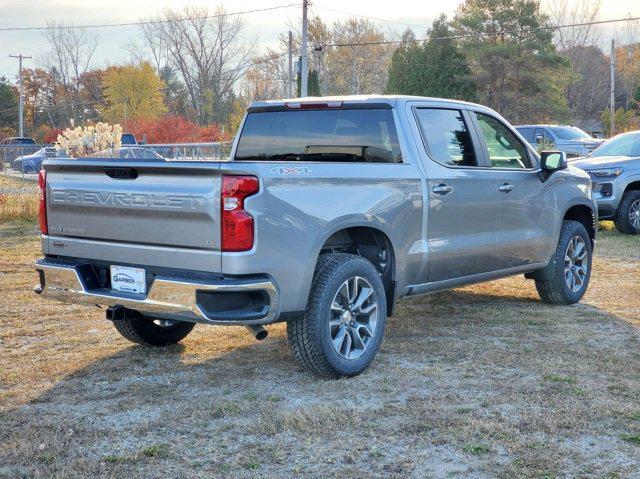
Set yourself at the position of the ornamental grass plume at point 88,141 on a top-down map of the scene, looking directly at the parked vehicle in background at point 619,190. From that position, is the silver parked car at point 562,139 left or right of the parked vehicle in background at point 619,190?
left

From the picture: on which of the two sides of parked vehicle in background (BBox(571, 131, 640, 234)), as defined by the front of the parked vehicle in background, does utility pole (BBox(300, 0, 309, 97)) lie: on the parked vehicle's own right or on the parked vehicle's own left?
on the parked vehicle's own right

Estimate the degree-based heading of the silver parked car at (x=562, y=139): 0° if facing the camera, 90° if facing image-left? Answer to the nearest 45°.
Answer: approximately 315°

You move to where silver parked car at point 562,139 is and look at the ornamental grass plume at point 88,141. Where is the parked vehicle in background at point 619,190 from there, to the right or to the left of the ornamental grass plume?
left

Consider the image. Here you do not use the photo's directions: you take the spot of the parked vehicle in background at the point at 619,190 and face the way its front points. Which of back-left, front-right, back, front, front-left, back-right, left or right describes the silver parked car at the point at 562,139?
back-right

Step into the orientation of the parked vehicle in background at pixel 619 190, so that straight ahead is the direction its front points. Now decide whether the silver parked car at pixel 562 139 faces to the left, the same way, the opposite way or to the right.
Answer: to the left

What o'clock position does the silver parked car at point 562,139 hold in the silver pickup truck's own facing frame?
The silver parked car is roughly at 11 o'clock from the silver pickup truck.

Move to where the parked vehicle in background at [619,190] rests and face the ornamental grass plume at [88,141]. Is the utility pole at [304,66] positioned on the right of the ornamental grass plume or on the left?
right

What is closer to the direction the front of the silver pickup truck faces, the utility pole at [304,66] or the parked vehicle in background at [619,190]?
the parked vehicle in background

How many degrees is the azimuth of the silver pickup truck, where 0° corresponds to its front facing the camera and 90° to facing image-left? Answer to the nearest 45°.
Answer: approximately 225°

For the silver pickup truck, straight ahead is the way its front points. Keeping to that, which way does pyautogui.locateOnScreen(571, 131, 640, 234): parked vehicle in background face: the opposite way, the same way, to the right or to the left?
the opposite way

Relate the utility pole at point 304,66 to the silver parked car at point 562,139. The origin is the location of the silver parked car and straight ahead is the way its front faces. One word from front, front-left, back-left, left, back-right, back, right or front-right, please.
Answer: back

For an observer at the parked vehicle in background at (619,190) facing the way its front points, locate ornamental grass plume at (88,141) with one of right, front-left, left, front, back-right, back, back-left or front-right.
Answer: front-right

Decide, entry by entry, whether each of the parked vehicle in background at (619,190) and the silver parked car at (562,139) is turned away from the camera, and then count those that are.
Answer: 0

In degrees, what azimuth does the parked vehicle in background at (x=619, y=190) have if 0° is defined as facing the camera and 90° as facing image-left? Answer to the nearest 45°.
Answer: approximately 45°

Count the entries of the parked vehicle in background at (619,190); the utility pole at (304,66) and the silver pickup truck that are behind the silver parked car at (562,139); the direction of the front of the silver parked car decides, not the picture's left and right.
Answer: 1
